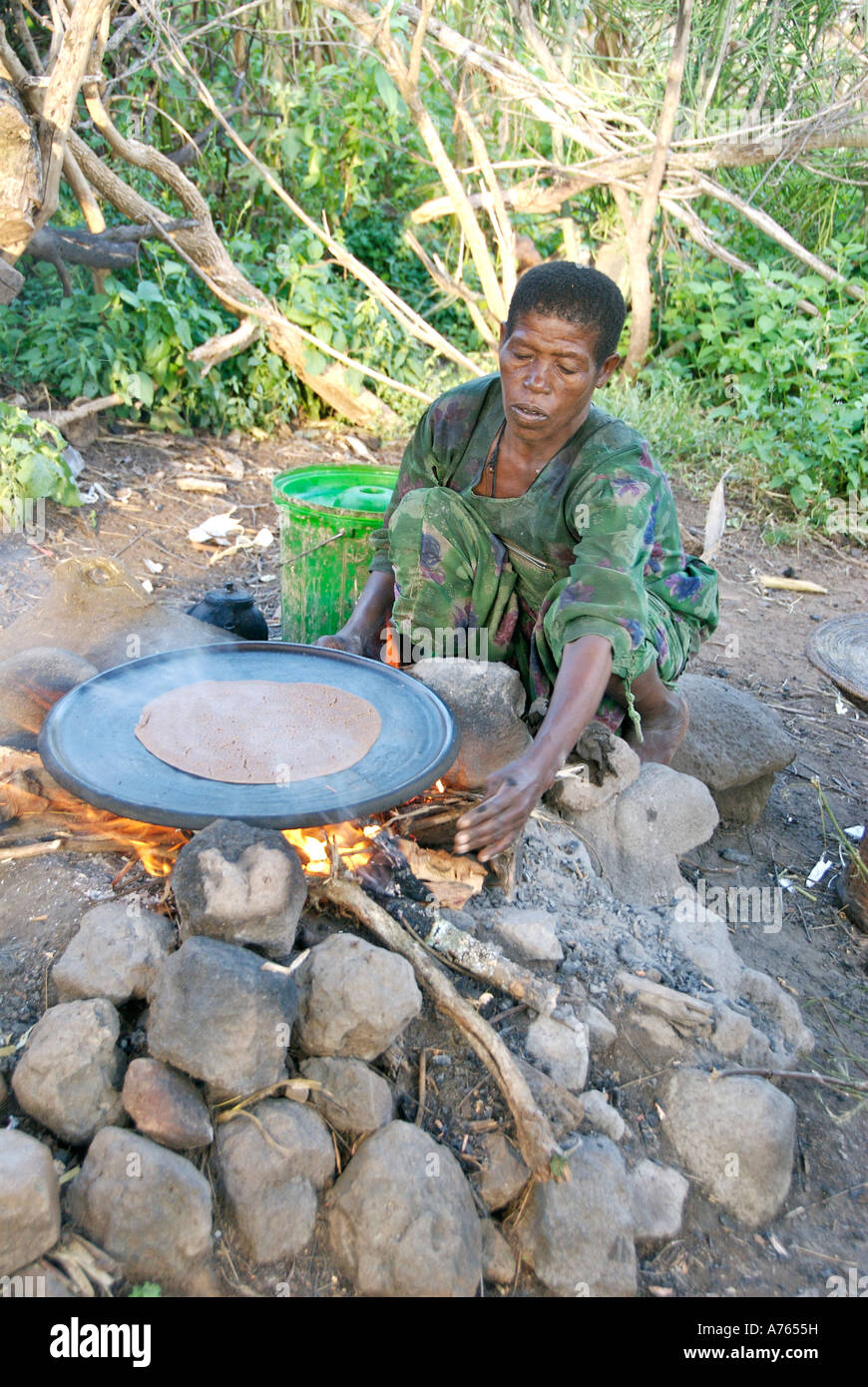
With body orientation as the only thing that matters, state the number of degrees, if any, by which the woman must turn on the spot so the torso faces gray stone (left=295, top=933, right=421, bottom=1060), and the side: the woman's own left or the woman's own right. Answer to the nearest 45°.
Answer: approximately 45° to the woman's own left

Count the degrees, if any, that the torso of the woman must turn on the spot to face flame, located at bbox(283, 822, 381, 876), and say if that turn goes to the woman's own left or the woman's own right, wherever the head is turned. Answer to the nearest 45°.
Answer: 0° — they already face it

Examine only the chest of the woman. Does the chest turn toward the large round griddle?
yes

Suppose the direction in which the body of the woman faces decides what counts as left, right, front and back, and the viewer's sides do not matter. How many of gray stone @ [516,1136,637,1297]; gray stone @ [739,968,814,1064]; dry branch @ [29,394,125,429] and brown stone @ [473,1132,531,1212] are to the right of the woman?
1

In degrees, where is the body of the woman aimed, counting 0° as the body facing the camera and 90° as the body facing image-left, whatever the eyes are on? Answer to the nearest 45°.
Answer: approximately 45°

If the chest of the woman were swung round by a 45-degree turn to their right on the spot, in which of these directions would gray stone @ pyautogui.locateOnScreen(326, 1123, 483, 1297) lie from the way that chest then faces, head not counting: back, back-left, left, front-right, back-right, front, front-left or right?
left

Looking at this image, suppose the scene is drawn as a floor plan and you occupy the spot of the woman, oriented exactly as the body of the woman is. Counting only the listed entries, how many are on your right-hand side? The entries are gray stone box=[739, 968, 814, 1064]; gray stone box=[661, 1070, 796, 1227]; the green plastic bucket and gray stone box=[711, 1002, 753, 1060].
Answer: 1

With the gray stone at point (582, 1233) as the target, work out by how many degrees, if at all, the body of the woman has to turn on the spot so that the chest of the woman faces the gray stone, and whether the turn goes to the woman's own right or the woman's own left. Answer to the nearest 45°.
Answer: approximately 45° to the woman's own left

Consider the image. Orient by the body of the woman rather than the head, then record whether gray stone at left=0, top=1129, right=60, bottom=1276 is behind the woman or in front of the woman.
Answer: in front

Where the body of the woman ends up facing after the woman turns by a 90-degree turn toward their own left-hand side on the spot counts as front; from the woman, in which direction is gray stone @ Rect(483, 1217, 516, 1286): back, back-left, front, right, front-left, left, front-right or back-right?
front-right

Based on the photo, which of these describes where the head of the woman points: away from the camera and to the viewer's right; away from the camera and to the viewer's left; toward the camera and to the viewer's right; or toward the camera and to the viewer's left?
toward the camera and to the viewer's left
